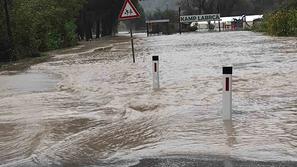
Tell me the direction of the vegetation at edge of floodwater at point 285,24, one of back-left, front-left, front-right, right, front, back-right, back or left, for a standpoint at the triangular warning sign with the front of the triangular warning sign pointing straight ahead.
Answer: back-left

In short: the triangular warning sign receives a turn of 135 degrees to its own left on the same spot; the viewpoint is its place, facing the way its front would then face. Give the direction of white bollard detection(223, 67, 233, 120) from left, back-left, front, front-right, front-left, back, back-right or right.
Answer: back-right

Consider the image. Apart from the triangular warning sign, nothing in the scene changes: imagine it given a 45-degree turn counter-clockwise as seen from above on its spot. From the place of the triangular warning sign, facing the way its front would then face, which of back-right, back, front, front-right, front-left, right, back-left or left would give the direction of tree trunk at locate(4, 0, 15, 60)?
back

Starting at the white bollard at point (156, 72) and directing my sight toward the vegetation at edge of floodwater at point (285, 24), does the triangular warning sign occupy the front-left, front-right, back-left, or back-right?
front-left

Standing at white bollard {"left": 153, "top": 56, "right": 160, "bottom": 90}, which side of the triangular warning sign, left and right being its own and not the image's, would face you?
front

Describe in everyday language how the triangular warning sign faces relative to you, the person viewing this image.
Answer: facing the viewer
